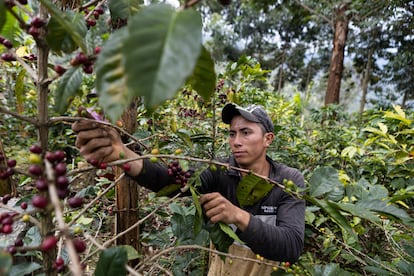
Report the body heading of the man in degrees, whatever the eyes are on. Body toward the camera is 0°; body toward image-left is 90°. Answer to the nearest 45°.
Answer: approximately 45°

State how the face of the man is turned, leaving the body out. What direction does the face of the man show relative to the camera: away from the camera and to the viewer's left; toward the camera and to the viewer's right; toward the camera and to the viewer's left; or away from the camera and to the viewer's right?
toward the camera and to the viewer's left
